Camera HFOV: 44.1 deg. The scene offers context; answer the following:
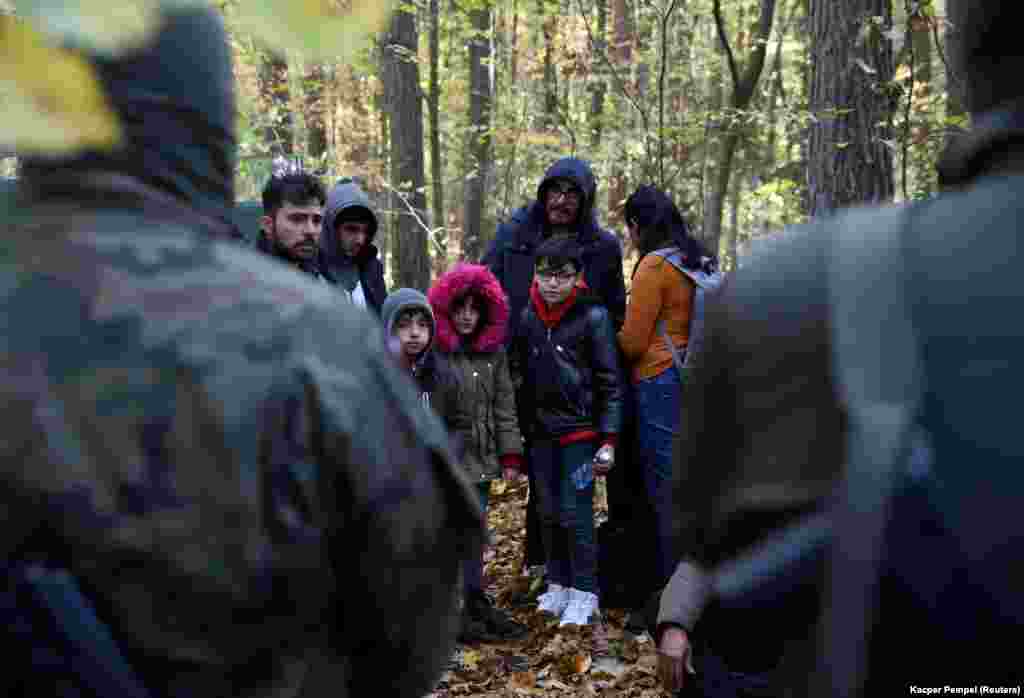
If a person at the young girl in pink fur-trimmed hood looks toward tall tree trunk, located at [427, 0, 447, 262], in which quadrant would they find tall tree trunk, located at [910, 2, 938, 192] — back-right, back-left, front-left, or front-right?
front-right

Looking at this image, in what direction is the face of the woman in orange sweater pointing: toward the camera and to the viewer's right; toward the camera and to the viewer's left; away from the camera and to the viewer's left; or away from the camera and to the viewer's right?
away from the camera and to the viewer's left

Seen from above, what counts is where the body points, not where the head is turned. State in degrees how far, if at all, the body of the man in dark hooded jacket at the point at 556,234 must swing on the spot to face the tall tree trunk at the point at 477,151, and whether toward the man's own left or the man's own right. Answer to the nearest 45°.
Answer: approximately 180°

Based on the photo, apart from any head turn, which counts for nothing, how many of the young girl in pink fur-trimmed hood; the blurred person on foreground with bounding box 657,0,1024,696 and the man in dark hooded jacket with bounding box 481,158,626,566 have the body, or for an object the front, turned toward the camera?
2

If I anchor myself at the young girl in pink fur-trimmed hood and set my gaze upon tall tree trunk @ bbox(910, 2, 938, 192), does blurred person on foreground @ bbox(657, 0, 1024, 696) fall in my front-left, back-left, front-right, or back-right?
back-right

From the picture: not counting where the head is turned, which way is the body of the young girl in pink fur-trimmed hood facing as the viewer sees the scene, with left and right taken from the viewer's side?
facing the viewer

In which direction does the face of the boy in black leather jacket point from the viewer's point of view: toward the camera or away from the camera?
toward the camera

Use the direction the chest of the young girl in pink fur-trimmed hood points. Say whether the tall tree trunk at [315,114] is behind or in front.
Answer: behind

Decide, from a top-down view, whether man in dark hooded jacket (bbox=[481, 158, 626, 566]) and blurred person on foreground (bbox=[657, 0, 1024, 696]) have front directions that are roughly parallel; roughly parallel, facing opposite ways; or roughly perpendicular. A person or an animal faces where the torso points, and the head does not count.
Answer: roughly parallel, facing opposite ways

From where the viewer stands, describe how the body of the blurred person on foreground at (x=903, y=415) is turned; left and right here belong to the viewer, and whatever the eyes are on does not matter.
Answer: facing away from the viewer

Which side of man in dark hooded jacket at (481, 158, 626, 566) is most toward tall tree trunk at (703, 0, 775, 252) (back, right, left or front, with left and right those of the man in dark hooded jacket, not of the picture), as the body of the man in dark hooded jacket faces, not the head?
back

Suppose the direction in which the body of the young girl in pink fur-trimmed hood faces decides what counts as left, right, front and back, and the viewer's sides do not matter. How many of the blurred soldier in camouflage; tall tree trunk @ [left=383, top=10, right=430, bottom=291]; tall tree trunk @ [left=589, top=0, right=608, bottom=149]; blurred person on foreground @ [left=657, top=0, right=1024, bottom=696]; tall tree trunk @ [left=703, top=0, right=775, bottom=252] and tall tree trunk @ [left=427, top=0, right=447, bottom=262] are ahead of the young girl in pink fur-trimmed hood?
2

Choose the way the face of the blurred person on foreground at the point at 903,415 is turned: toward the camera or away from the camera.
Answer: away from the camera

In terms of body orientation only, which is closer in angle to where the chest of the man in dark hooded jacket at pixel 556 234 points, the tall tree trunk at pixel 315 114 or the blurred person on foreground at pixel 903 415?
the blurred person on foreground

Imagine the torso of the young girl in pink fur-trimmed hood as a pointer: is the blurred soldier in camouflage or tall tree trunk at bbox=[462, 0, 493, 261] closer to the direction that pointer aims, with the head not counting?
the blurred soldier in camouflage

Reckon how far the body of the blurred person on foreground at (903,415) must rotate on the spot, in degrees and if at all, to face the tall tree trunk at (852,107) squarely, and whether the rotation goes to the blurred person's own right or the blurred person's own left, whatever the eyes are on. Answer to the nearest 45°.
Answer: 0° — they already face it

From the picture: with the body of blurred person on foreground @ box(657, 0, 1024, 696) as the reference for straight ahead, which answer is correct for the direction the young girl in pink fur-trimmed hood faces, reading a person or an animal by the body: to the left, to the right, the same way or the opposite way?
the opposite way

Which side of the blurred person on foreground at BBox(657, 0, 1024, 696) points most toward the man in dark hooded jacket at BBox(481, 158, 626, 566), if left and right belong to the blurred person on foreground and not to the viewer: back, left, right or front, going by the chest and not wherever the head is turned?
front

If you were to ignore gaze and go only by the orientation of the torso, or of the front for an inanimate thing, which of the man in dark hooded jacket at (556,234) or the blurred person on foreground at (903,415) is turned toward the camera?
the man in dark hooded jacket
